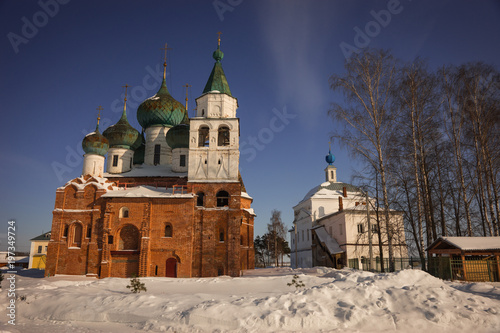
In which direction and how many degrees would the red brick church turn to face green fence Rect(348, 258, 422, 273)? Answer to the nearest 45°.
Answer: approximately 45° to its left

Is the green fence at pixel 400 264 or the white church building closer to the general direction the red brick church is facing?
the green fence

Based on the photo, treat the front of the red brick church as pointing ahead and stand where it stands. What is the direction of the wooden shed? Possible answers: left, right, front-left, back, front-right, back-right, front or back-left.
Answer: front-left
